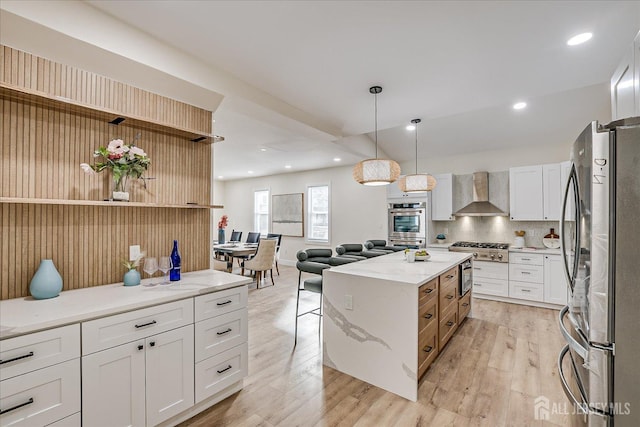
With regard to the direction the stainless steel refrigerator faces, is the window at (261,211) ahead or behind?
ahead

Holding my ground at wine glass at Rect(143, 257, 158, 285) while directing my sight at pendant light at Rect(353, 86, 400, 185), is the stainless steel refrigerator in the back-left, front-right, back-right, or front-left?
front-right

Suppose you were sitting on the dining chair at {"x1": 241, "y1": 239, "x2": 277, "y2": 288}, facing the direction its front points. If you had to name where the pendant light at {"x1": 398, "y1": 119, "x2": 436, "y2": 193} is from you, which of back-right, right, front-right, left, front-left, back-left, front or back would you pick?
back

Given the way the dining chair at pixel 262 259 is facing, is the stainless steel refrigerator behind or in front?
behind

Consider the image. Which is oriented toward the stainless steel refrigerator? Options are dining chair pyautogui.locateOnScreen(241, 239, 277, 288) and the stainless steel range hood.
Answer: the stainless steel range hood

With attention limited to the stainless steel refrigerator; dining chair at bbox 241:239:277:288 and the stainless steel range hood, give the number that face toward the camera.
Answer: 1

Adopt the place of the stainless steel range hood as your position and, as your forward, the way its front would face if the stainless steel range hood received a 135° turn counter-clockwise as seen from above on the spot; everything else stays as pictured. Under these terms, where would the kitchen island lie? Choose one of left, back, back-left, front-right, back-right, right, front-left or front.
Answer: back-right

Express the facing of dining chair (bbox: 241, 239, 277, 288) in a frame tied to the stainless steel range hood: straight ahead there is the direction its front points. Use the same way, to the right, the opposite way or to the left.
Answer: to the right

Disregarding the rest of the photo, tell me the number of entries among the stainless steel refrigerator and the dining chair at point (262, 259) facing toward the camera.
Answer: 0

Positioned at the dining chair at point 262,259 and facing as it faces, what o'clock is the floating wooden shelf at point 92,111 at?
The floating wooden shelf is roughly at 8 o'clock from the dining chair.

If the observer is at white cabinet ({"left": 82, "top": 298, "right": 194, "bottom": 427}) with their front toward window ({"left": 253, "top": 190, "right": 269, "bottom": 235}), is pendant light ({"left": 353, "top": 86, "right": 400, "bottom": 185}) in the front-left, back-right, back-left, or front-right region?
front-right

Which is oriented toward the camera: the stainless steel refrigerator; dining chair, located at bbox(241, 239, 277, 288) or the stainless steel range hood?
the stainless steel range hood

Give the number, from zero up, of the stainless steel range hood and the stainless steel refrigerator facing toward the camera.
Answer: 1

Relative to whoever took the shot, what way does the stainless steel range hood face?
facing the viewer

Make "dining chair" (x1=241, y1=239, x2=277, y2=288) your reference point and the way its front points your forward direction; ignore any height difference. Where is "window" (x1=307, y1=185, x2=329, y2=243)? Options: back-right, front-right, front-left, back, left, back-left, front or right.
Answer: right

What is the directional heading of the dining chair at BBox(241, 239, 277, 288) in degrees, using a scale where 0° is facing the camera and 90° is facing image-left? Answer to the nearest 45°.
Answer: approximately 135°

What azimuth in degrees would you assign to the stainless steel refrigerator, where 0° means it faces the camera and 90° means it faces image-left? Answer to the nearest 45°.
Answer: approximately 90°
